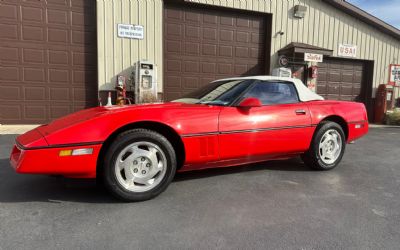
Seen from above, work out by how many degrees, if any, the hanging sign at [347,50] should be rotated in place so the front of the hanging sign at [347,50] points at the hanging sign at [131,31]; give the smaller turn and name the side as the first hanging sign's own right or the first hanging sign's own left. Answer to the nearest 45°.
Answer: approximately 45° to the first hanging sign's own right

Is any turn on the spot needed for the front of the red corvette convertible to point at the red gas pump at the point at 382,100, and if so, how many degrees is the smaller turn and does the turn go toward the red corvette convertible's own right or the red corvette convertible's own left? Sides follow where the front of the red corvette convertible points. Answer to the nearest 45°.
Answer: approximately 180°

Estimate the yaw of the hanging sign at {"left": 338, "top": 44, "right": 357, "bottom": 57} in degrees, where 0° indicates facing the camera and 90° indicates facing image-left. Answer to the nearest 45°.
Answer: approximately 0°

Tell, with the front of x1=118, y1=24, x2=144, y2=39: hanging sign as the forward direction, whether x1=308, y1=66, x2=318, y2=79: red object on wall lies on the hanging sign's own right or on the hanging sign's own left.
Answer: on the hanging sign's own left

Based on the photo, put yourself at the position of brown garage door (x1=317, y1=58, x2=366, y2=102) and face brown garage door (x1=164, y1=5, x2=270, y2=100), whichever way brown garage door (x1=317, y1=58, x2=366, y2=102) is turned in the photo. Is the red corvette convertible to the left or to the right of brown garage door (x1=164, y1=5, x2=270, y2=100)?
left
